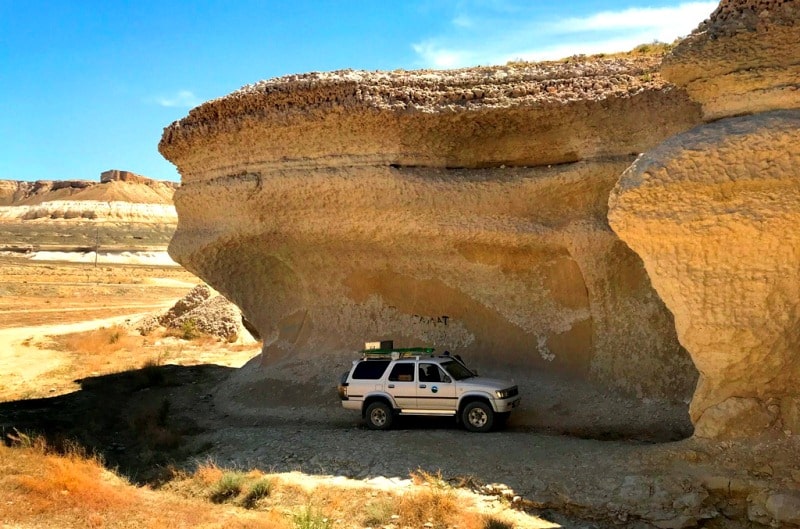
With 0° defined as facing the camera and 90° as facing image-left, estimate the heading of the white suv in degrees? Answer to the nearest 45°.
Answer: approximately 270°

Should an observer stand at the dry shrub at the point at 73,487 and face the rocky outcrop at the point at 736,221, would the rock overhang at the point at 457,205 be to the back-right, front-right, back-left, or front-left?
front-left

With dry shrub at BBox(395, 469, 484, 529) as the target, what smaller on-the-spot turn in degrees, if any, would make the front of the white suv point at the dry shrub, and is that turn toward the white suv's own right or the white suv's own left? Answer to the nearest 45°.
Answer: approximately 90° to the white suv's own right

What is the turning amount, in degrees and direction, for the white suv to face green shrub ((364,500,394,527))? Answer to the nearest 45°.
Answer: approximately 90° to its right

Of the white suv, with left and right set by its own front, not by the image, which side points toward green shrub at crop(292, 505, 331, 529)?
right

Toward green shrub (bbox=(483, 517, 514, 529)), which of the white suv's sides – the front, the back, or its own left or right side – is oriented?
right

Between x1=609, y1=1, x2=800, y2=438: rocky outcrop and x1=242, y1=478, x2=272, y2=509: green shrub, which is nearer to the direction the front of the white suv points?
the rocky outcrop
